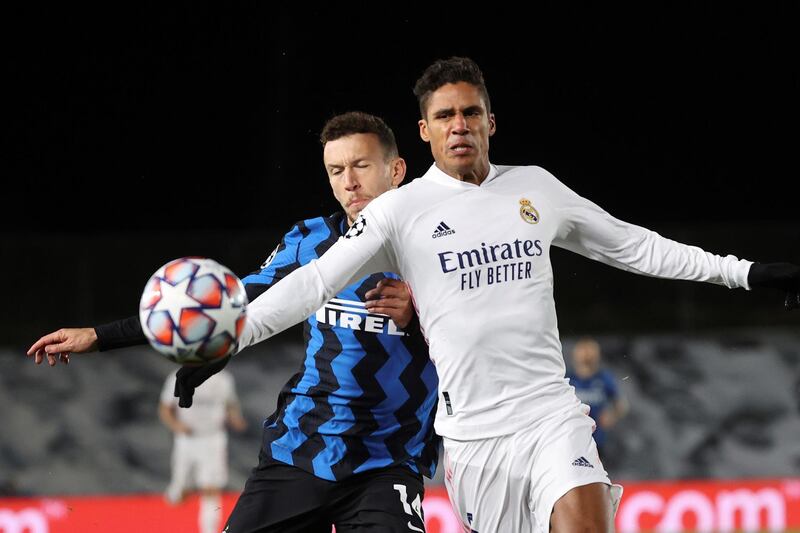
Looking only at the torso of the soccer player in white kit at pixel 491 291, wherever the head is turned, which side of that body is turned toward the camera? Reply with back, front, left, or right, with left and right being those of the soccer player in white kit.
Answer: front

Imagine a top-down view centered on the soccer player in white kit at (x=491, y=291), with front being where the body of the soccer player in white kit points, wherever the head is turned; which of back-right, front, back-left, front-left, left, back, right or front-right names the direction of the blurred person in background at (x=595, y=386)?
back

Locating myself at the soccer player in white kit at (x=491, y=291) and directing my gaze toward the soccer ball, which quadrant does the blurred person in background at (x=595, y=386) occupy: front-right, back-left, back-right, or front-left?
back-right

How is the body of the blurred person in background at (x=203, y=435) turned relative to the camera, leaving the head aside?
toward the camera

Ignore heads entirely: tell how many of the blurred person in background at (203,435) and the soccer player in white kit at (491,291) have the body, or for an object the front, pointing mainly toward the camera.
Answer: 2

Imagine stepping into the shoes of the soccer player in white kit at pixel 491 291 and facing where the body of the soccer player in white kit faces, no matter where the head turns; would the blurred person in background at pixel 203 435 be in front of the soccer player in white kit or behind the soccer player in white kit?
behind

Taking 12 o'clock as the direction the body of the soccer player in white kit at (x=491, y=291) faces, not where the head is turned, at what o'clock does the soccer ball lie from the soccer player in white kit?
The soccer ball is roughly at 2 o'clock from the soccer player in white kit.

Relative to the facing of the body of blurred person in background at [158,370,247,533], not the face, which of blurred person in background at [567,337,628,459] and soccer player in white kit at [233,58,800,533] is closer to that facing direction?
the soccer player in white kit

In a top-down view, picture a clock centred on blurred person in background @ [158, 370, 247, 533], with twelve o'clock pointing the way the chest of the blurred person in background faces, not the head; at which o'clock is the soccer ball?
The soccer ball is roughly at 12 o'clock from the blurred person in background.

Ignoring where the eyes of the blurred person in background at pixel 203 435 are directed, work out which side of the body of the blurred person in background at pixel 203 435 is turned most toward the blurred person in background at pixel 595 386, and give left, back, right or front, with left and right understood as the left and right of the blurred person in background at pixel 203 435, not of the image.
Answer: left

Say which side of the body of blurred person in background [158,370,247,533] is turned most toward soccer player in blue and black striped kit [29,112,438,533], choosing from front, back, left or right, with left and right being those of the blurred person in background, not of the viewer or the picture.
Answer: front
